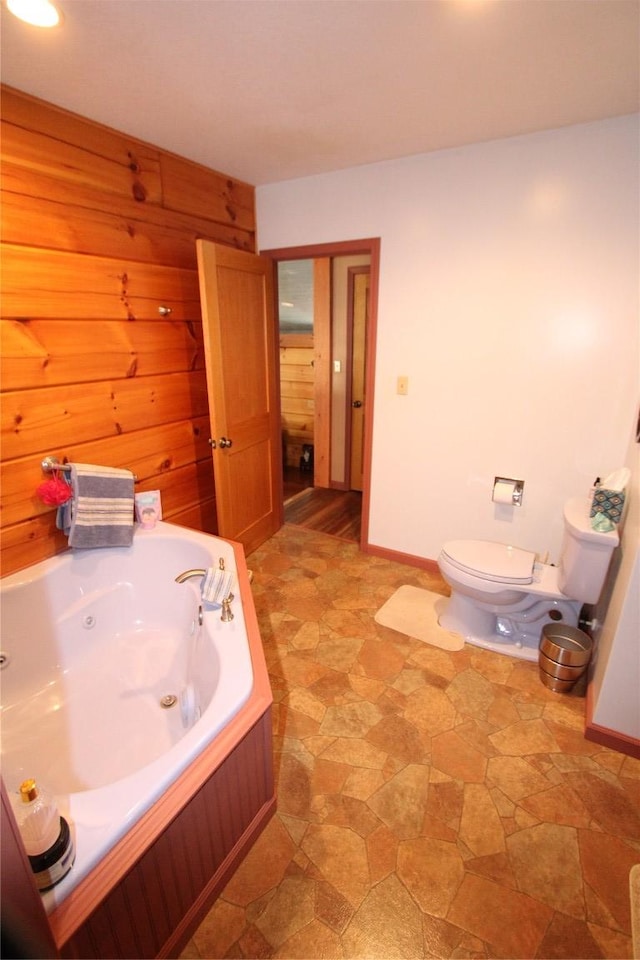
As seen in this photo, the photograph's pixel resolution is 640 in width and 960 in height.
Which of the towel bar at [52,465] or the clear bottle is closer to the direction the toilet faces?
the towel bar

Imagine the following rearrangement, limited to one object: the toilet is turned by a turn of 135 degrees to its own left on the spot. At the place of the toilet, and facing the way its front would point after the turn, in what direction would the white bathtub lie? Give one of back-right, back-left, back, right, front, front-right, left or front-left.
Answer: right

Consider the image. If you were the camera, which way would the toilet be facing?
facing to the left of the viewer

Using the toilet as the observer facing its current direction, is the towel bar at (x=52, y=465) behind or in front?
in front

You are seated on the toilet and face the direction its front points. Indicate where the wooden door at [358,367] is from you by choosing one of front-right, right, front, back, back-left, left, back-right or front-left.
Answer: front-right

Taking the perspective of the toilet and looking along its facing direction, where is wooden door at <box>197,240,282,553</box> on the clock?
The wooden door is roughly at 12 o'clock from the toilet.

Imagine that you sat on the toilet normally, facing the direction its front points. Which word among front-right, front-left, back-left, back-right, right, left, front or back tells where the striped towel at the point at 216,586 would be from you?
front-left
